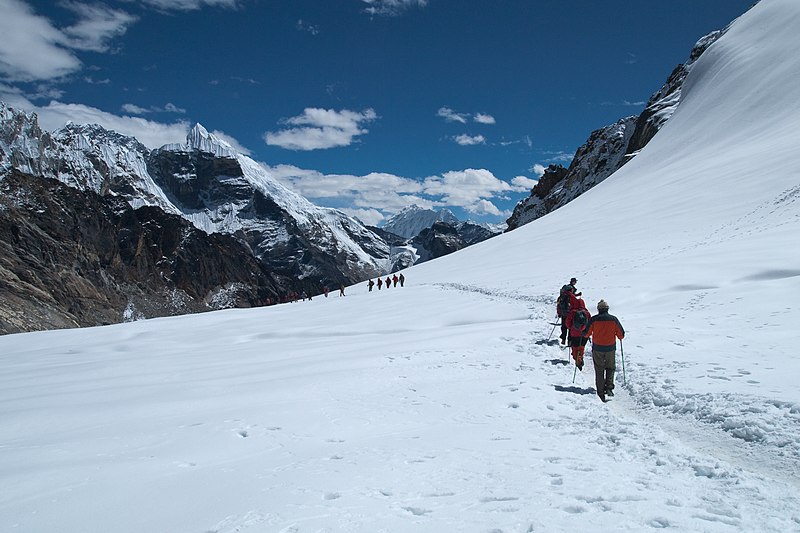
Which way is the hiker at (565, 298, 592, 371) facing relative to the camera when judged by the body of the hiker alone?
away from the camera

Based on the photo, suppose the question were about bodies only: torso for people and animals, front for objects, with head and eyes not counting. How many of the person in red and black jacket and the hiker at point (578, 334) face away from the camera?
2

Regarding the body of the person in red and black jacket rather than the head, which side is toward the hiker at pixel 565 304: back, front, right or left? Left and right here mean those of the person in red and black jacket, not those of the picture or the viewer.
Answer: front

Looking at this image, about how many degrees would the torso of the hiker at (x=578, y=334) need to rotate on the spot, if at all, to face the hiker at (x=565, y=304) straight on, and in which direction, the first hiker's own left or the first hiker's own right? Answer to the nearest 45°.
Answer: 0° — they already face them

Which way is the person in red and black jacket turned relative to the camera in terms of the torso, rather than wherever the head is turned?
away from the camera
